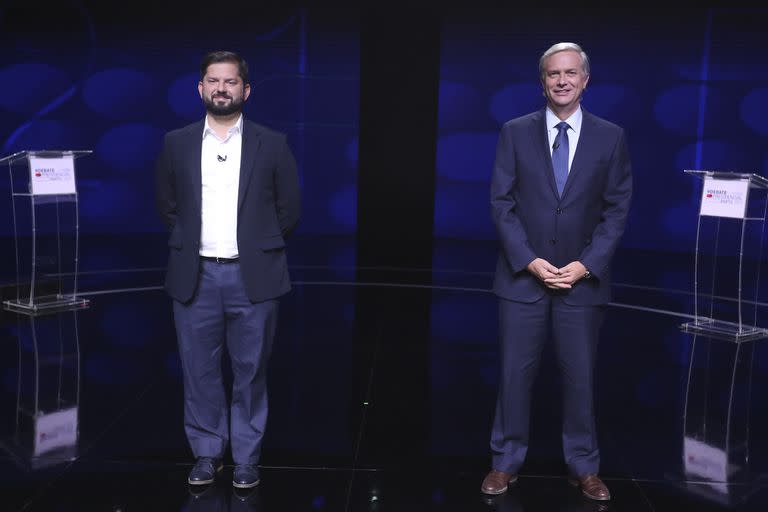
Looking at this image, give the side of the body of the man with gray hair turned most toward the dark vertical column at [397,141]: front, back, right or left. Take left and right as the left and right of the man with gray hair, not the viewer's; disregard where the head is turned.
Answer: back

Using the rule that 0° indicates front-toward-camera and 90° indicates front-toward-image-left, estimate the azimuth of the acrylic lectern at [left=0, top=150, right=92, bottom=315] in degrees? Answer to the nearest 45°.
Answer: approximately 315°

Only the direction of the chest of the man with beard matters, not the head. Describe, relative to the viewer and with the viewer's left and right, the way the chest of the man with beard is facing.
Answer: facing the viewer

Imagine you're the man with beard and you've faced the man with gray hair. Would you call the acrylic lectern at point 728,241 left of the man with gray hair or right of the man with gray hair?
left

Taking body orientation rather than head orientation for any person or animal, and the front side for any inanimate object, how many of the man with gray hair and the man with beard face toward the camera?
2

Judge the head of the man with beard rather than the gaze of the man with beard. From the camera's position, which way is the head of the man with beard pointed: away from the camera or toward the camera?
toward the camera

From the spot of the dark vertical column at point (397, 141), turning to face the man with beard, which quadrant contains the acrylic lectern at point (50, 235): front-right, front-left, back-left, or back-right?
front-right

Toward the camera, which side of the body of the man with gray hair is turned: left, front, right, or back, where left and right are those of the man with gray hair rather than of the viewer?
front

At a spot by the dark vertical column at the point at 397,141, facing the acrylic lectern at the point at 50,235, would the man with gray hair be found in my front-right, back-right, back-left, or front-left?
front-left
